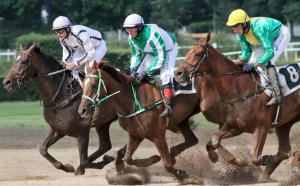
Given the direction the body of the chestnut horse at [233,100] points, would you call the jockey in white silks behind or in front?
in front

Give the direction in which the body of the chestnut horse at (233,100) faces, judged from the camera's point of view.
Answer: to the viewer's left

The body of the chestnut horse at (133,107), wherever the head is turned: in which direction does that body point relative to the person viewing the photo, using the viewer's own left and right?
facing the viewer and to the left of the viewer

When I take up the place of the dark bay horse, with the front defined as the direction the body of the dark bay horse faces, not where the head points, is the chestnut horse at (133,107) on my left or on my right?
on my left

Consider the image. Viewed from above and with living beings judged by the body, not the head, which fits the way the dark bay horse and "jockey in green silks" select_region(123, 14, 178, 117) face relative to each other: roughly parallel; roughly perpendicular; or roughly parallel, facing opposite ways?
roughly parallel

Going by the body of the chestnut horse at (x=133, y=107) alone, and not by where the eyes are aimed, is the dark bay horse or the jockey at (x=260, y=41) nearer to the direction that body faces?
the dark bay horse

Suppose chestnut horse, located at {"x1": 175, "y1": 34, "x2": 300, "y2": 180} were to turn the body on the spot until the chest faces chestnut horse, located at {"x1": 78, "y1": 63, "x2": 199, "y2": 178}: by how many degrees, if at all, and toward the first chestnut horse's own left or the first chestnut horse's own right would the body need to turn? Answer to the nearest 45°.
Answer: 0° — it already faces it

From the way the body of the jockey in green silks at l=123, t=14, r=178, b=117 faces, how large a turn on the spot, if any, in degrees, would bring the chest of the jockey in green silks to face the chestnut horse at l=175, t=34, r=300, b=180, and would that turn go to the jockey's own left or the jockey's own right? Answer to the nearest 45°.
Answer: approximately 135° to the jockey's own left

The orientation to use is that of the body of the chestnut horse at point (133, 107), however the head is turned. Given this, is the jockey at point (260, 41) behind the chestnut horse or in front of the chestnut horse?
behind

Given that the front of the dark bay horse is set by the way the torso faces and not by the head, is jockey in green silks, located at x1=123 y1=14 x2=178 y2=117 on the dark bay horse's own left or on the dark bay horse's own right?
on the dark bay horse's own left

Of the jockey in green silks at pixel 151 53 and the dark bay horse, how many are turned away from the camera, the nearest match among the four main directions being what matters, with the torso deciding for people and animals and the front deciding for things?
0

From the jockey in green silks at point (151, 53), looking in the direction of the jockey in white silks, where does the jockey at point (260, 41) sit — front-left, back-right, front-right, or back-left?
back-right
